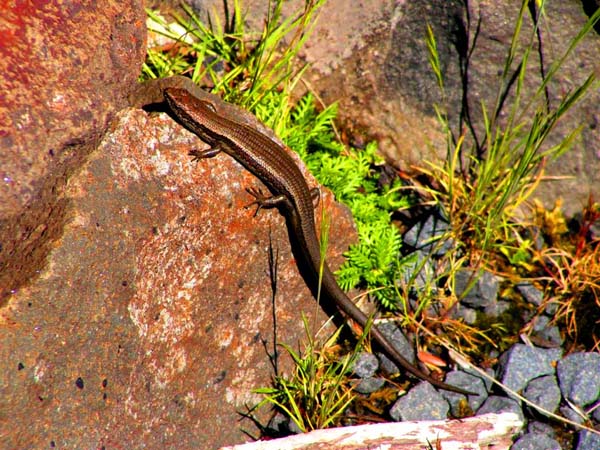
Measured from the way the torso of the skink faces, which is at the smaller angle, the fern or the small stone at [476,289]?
the fern

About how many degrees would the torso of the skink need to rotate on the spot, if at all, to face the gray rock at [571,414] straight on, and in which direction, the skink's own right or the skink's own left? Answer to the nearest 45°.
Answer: approximately 135° to the skink's own right

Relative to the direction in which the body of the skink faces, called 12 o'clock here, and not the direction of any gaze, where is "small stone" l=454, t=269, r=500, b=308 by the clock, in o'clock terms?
The small stone is roughly at 4 o'clock from the skink.

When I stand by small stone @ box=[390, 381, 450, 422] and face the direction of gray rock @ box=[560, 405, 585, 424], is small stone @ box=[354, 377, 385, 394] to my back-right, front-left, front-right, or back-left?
back-left

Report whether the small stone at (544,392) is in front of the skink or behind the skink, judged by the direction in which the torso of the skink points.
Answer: behind

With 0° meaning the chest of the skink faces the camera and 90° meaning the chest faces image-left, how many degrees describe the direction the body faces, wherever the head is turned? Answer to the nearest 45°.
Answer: approximately 135°

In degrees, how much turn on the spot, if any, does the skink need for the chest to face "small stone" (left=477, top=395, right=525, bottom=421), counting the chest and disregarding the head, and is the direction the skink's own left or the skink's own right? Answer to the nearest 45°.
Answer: approximately 135° to the skink's own right

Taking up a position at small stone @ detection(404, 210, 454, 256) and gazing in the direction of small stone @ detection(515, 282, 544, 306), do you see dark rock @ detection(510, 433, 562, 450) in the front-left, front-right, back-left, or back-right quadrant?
front-right

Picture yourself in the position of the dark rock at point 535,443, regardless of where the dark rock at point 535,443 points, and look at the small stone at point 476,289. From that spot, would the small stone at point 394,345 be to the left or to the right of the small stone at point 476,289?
left

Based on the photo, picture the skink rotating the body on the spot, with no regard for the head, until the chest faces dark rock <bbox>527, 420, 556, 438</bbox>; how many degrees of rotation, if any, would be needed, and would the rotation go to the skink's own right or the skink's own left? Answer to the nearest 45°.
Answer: approximately 135° to the skink's own right
